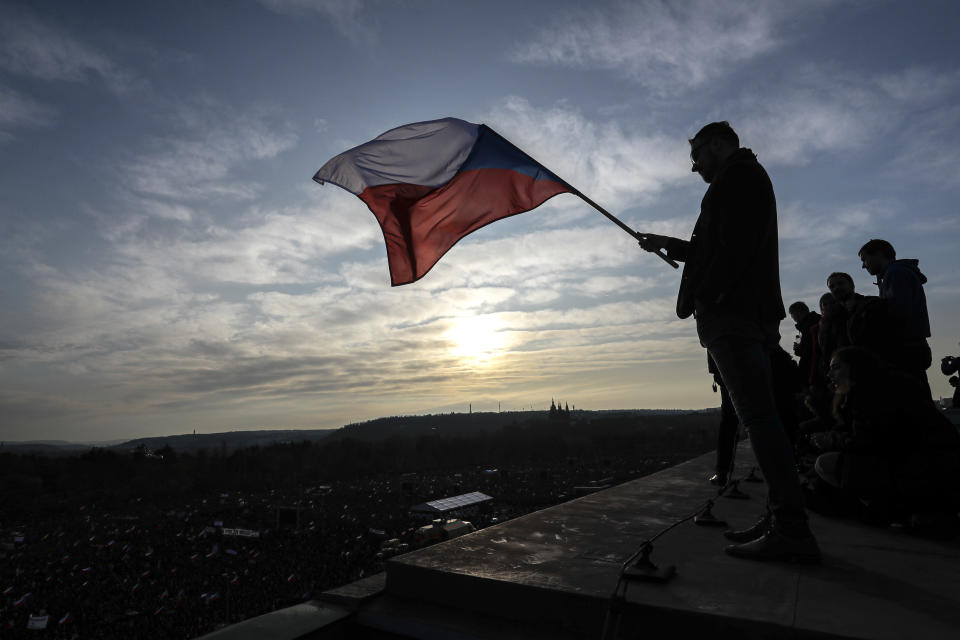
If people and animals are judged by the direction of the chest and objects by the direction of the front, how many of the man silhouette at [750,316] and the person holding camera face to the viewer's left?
2

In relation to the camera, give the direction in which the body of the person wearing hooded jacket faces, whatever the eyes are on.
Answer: to the viewer's left

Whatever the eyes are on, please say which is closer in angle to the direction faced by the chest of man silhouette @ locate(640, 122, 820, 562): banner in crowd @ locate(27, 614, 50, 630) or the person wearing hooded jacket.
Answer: the banner in crowd

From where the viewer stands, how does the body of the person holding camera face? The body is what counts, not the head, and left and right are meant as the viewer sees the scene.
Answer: facing to the left of the viewer

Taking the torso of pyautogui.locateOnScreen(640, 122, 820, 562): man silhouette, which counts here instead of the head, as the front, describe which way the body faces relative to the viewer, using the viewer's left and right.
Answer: facing to the left of the viewer

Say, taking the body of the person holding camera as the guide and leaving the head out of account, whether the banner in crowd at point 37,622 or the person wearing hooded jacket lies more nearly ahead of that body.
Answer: the banner in crowd

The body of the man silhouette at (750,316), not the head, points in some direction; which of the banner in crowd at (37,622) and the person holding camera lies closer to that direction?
the banner in crowd
